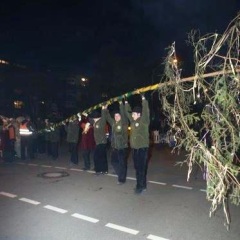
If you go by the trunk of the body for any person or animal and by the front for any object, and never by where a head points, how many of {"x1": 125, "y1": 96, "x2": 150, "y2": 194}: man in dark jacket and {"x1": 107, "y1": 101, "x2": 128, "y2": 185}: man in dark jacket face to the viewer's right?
0

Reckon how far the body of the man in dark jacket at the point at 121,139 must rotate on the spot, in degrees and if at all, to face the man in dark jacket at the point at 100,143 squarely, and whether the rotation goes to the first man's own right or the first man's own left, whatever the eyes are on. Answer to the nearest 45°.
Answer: approximately 135° to the first man's own right

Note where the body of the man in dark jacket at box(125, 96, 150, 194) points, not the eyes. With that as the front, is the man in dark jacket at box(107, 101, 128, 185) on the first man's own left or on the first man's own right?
on the first man's own right

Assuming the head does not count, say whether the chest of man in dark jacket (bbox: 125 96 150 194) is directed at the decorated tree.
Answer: no

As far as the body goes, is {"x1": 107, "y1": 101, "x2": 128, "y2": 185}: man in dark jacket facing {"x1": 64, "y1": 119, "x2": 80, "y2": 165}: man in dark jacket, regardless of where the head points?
no

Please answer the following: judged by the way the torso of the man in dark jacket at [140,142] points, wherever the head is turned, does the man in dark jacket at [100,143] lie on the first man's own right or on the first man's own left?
on the first man's own right

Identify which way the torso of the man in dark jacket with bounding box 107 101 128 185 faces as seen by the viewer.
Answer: toward the camera

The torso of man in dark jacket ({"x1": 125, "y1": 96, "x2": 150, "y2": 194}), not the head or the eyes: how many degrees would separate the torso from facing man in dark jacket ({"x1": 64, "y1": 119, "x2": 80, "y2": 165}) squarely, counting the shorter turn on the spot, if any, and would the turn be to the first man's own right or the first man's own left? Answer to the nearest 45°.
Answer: approximately 90° to the first man's own right

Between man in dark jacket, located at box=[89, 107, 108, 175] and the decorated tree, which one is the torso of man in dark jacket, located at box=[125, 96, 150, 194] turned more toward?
the decorated tree

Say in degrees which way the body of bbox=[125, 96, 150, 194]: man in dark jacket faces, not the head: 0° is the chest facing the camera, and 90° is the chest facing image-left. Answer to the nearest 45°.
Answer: approximately 45°
